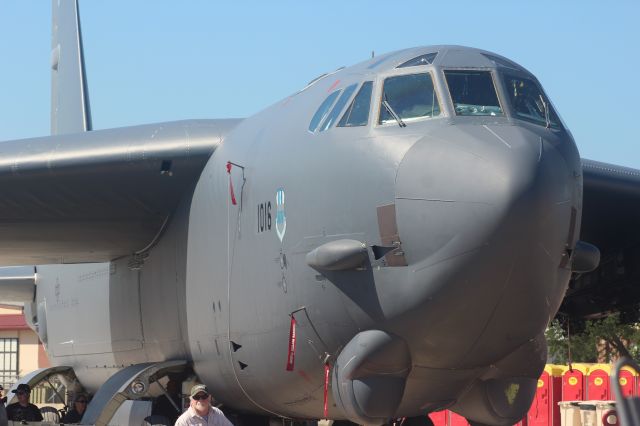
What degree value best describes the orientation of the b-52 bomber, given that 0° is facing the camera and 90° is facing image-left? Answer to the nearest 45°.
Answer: approximately 315°

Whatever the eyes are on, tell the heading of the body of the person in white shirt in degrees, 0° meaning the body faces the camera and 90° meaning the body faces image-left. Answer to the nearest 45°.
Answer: approximately 0°

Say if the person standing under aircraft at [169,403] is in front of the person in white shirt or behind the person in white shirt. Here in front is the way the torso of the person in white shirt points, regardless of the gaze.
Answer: behind

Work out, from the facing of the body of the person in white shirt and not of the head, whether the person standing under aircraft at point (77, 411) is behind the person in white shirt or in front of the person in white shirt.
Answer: behind

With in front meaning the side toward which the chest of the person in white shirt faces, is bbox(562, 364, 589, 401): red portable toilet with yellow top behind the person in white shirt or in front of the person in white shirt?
behind
